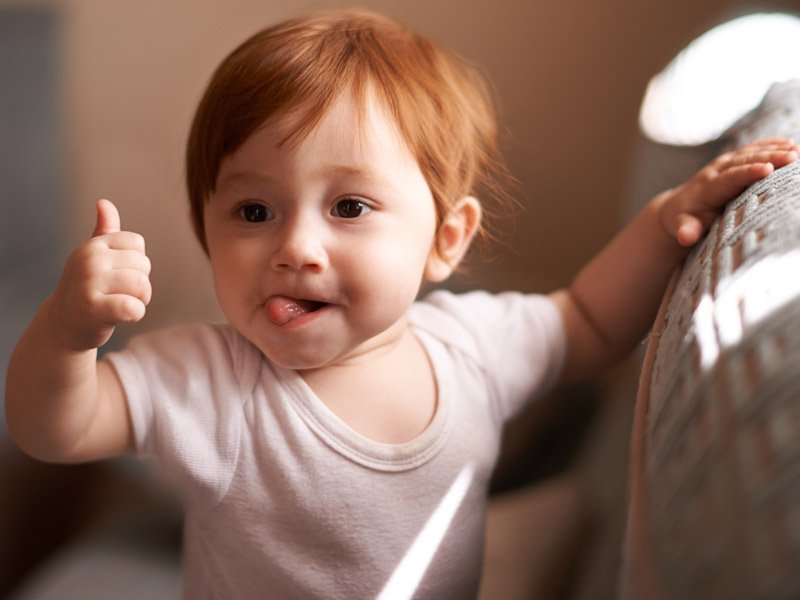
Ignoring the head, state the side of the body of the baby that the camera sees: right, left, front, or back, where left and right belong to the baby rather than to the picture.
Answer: front
